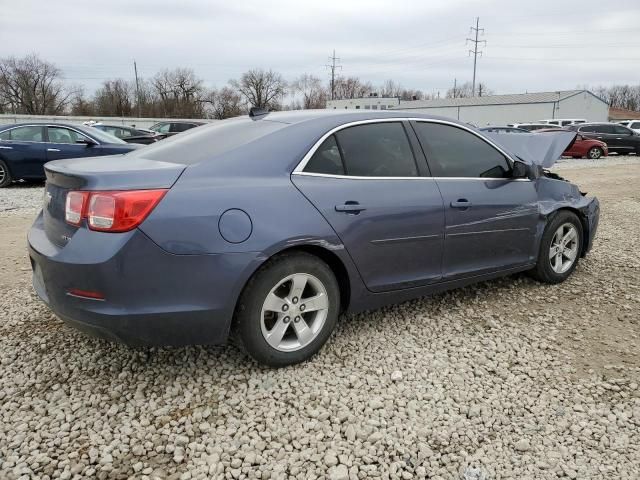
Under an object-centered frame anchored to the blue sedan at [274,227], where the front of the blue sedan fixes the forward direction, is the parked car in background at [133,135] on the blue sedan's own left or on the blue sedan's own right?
on the blue sedan's own left

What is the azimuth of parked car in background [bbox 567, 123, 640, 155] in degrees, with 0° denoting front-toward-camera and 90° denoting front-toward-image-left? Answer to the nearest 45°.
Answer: approximately 270°

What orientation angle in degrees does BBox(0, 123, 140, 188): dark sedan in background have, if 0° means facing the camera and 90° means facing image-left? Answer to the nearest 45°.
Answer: approximately 270°

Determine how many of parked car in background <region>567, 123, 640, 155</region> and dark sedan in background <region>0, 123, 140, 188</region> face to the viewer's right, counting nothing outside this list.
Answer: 2

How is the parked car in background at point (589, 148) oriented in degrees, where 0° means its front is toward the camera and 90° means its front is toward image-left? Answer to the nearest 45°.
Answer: approximately 270°

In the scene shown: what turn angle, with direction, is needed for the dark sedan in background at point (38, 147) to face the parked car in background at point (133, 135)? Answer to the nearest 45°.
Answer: approximately 45° to its left

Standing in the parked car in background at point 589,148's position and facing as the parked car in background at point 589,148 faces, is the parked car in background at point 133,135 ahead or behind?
behind

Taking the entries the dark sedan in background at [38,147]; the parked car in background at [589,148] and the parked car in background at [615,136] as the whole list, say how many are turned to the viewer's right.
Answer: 3

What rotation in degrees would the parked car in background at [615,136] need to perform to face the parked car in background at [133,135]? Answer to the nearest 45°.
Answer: approximately 135° to its right

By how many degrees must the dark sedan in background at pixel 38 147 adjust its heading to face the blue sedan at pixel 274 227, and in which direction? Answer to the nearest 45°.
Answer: approximately 90° to its right

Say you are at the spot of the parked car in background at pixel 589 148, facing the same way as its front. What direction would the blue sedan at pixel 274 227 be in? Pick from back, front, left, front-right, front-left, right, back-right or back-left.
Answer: right

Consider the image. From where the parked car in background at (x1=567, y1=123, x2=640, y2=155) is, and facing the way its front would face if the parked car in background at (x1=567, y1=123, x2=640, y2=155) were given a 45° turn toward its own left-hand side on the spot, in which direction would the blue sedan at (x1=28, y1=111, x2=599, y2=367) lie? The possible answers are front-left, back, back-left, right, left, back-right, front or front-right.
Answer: back-right

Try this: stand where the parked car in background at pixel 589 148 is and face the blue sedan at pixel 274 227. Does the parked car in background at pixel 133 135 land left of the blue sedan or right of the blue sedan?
right

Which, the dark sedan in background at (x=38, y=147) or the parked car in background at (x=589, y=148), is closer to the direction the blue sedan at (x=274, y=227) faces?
the parked car in background

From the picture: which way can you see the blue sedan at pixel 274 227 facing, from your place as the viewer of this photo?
facing away from the viewer and to the right of the viewer
